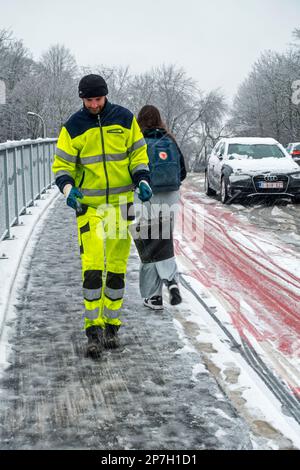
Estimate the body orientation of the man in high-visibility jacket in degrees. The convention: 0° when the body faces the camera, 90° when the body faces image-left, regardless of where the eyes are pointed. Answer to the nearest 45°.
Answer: approximately 0°

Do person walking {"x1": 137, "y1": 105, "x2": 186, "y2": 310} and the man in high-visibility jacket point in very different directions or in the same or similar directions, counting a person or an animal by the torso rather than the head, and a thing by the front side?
very different directions

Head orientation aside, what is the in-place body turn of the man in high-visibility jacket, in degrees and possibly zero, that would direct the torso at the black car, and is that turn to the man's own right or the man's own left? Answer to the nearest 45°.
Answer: approximately 180°

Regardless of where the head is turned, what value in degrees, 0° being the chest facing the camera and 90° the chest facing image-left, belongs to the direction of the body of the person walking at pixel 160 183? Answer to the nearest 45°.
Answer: approximately 180°

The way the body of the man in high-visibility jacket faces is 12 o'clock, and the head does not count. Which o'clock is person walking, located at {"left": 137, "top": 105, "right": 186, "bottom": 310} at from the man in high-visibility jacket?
The person walking is roughly at 7 o'clock from the man in high-visibility jacket.

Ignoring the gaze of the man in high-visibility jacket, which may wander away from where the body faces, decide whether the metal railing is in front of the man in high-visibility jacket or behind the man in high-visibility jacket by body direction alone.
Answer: behind

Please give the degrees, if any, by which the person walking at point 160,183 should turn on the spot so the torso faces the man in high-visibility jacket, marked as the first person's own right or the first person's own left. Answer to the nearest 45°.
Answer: approximately 180°

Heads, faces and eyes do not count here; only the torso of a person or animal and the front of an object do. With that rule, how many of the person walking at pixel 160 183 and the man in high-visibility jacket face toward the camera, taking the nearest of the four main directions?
1
